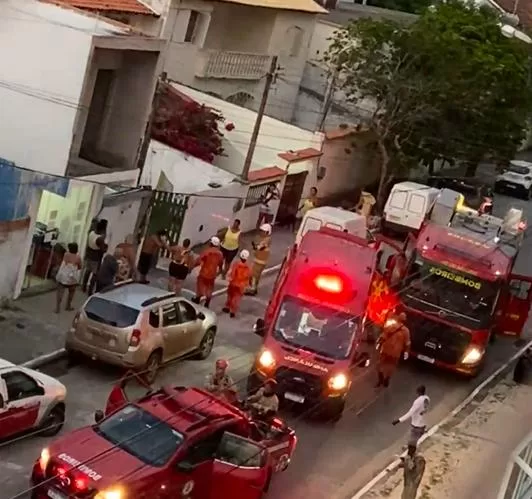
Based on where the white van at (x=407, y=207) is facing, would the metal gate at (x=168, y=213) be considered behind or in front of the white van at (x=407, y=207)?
behind

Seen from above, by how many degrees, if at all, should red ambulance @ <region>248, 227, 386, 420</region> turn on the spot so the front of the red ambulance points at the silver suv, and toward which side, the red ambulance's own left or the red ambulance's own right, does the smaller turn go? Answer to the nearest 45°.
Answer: approximately 90° to the red ambulance's own right

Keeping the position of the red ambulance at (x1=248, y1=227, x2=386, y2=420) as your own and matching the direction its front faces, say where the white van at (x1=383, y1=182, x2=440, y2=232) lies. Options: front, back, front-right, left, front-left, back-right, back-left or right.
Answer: back

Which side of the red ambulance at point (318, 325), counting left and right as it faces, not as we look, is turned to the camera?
front

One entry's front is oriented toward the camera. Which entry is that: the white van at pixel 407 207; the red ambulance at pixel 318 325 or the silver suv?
the red ambulance

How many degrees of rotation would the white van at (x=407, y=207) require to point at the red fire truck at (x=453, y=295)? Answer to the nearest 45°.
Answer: approximately 135° to its right

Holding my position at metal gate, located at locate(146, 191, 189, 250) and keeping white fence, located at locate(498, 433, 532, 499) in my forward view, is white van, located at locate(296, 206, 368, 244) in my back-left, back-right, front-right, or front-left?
front-left
